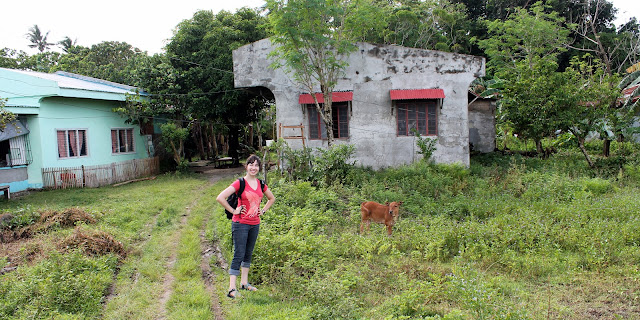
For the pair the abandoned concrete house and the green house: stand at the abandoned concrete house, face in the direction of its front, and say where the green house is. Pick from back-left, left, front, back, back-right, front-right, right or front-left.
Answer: right

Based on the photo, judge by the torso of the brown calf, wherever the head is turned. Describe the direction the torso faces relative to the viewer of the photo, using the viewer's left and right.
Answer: facing to the right of the viewer

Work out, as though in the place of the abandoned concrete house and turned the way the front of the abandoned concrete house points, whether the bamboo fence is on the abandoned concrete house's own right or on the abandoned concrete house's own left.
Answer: on the abandoned concrete house's own right

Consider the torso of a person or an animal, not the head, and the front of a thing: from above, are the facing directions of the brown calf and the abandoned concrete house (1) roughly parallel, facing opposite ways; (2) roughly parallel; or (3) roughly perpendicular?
roughly perpendicular

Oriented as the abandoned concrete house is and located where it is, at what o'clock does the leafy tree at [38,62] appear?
The leafy tree is roughly at 4 o'clock from the abandoned concrete house.

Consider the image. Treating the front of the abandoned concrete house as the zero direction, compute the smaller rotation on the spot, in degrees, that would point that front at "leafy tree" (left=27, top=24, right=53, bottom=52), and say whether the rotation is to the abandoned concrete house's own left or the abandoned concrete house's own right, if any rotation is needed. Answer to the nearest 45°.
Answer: approximately 135° to the abandoned concrete house's own right
